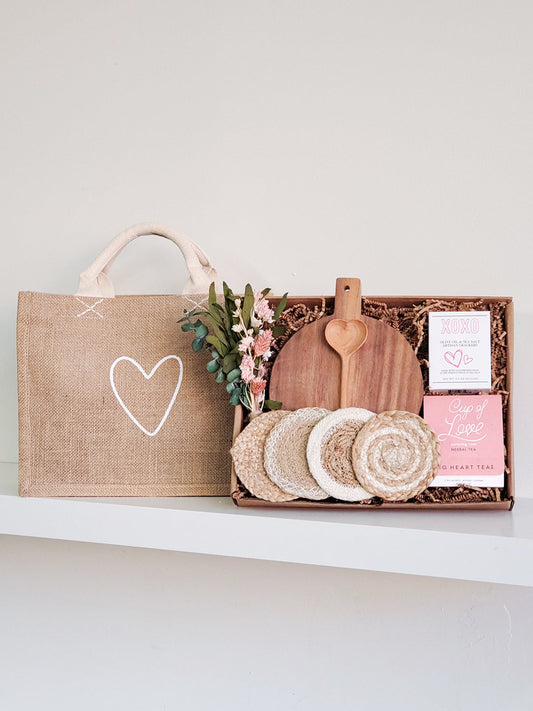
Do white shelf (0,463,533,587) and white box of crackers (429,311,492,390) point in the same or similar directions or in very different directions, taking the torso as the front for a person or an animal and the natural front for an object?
same or similar directions

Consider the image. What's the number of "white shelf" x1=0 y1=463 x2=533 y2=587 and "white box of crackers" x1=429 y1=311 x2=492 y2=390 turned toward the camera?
2

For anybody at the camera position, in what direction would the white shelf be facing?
facing the viewer

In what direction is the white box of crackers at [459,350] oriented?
toward the camera
